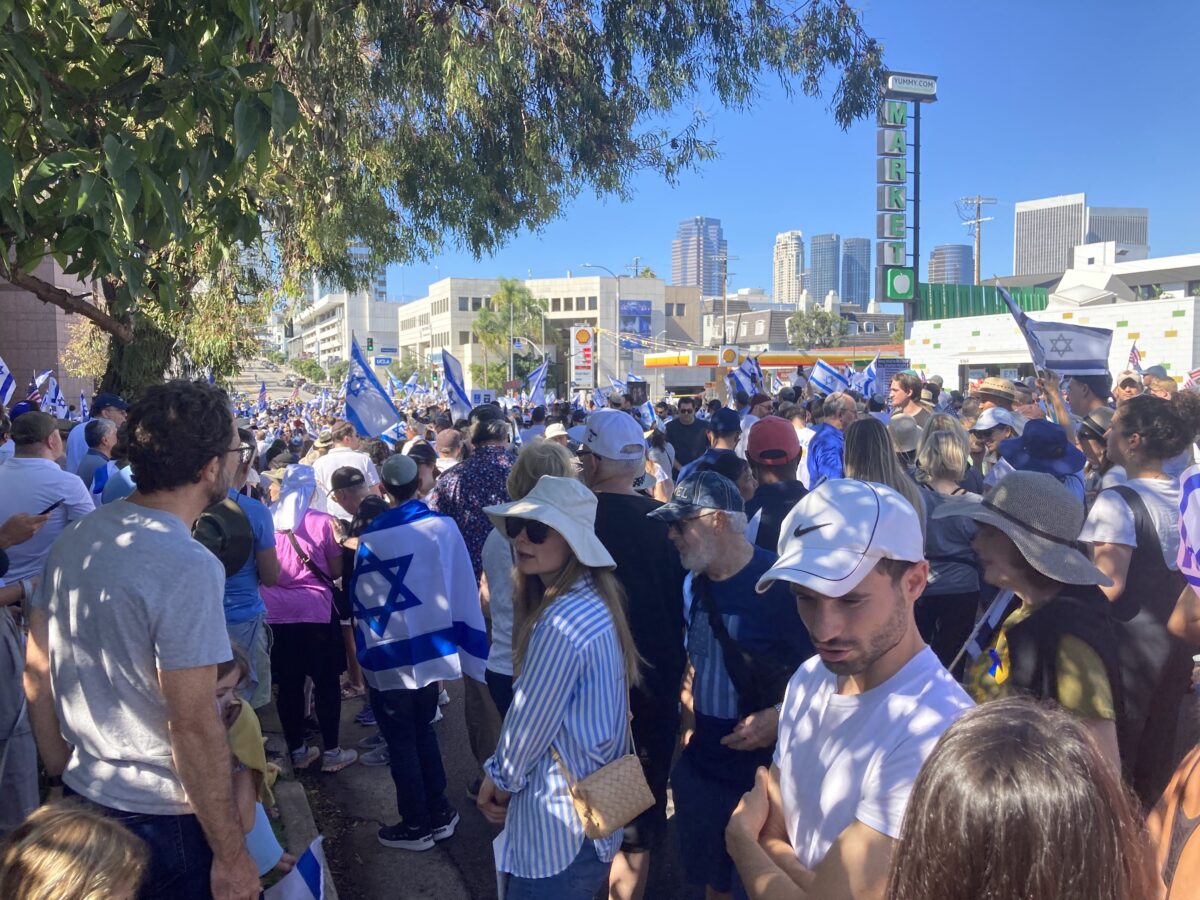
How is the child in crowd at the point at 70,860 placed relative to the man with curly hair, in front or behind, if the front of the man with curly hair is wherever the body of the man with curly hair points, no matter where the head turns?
behind

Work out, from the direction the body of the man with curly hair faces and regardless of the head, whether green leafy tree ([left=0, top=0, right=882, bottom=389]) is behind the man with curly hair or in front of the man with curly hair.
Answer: in front

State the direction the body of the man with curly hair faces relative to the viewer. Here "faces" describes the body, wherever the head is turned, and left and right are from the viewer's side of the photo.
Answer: facing away from the viewer and to the right of the viewer

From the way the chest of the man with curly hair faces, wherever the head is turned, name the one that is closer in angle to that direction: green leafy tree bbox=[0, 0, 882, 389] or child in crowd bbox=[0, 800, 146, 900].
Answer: the green leafy tree

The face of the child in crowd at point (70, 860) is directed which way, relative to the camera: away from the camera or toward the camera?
away from the camera
